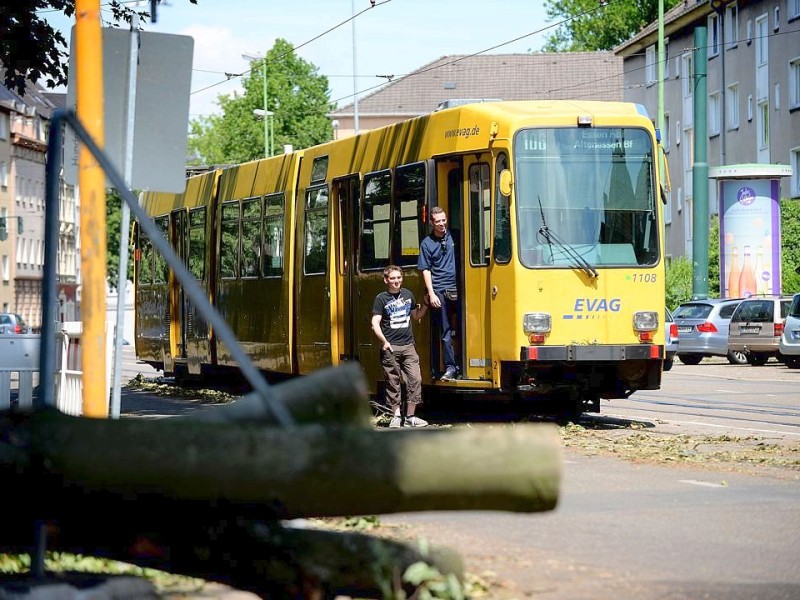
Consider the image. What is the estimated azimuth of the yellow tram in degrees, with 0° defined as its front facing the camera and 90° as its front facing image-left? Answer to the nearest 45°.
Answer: approximately 315°

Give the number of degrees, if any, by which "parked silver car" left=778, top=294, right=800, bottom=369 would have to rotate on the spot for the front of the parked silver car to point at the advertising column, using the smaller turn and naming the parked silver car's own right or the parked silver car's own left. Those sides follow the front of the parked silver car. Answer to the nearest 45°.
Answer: approximately 45° to the parked silver car's own left

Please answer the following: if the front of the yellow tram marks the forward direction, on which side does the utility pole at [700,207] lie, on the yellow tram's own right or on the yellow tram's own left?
on the yellow tram's own left

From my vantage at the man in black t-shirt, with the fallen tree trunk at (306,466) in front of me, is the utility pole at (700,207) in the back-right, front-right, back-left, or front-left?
back-left

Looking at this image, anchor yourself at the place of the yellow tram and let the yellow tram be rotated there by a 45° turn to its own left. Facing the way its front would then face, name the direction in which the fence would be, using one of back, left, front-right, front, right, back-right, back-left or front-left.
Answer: back

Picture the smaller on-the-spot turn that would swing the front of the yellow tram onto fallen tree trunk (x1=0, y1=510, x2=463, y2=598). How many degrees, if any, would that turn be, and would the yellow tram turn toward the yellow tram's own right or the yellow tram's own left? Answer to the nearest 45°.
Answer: approximately 45° to the yellow tram's own right

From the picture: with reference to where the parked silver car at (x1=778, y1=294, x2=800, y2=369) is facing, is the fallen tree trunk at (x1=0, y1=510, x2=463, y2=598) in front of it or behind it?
behind

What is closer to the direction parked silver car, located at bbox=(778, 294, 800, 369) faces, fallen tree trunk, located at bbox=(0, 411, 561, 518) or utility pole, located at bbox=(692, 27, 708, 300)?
the utility pole

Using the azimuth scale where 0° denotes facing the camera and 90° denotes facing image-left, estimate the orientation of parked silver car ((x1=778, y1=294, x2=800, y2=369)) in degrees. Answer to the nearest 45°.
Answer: approximately 225°
